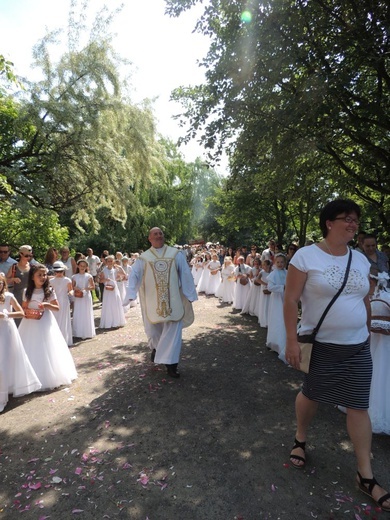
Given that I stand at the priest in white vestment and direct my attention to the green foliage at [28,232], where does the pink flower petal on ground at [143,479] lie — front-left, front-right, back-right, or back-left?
back-left

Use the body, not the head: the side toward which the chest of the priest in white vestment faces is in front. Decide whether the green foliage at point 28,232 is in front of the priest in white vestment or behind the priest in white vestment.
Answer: behind

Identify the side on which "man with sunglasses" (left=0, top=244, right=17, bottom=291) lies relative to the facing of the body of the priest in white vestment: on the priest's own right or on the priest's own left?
on the priest's own right

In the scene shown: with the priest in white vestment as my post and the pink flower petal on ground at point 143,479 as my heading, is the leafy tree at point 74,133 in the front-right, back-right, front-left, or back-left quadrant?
back-right

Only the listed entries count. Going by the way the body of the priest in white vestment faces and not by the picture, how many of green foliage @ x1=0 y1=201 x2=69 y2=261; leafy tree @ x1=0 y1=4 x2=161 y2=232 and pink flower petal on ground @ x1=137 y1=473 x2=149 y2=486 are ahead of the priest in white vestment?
1

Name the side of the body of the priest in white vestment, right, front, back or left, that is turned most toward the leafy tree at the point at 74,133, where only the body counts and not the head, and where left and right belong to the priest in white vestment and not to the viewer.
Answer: back

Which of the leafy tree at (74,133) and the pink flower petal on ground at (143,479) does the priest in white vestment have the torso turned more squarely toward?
the pink flower petal on ground

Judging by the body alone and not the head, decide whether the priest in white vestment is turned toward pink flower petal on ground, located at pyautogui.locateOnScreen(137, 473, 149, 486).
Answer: yes

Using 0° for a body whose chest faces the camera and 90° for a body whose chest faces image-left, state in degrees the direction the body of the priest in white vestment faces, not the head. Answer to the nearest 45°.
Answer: approximately 0°
